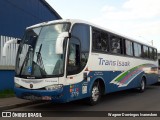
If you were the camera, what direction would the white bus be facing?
facing the viewer and to the left of the viewer

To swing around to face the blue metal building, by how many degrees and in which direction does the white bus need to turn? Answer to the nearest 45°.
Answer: approximately 90° to its right
